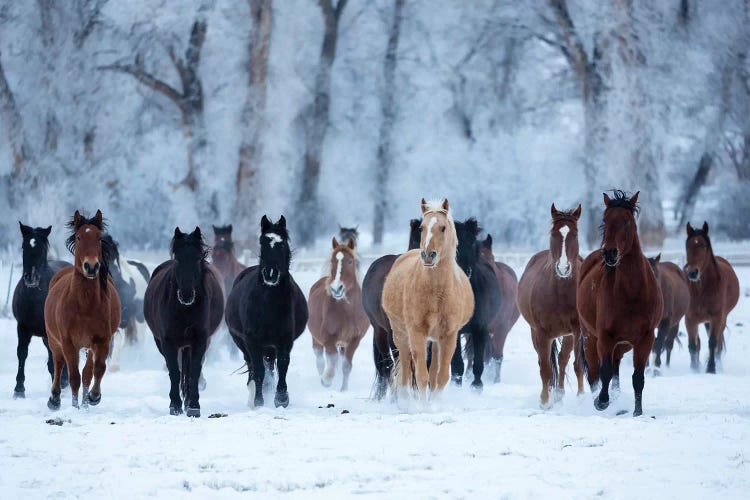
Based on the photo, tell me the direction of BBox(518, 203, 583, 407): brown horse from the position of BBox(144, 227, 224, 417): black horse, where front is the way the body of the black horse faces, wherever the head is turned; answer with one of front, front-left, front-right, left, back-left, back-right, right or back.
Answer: left

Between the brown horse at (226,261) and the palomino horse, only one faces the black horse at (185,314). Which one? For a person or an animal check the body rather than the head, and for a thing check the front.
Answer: the brown horse

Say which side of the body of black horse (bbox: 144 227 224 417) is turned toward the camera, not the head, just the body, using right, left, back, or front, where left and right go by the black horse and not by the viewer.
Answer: front

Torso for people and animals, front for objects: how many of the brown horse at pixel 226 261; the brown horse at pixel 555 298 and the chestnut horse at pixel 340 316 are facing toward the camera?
3

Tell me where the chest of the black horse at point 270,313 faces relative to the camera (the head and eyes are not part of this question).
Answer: toward the camera

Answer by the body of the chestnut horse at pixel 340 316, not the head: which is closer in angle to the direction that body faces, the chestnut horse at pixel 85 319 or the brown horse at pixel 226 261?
the chestnut horse

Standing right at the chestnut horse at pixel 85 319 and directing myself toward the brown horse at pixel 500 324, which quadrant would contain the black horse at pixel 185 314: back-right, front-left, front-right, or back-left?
front-right

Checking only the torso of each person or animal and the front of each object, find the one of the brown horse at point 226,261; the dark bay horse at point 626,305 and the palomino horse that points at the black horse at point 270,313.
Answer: the brown horse

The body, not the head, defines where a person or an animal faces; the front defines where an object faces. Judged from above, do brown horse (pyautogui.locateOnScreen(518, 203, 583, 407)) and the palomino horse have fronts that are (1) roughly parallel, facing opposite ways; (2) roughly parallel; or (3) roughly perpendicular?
roughly parallel

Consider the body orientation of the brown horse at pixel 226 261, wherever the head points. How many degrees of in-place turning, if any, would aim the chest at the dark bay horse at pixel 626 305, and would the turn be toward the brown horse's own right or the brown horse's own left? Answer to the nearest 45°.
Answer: approximately 45° to the brown horse's own left

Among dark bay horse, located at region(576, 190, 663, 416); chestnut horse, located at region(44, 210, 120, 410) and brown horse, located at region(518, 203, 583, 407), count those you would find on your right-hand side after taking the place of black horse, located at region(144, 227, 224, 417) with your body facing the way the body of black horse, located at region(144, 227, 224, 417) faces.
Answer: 1

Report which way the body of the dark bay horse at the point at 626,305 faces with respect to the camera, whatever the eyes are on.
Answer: toward the camera
